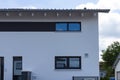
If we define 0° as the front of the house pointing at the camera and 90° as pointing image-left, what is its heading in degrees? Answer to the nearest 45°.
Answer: approximately 0°
